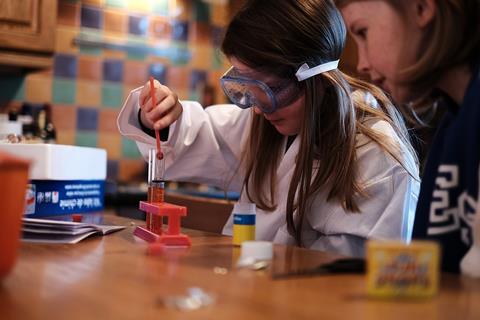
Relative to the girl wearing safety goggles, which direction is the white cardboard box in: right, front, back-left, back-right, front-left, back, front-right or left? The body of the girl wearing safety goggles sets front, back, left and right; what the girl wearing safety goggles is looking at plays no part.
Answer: front-right

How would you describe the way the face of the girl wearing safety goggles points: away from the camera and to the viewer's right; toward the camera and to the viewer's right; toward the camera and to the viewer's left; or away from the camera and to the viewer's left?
toward the camera and to the viewer's left

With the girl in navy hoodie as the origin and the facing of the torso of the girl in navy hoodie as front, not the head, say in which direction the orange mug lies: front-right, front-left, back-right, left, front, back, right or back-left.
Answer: front

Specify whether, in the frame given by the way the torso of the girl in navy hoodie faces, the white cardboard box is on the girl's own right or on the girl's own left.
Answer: on the girl's own right

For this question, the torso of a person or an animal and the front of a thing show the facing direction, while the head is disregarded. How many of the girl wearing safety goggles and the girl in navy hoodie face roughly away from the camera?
0

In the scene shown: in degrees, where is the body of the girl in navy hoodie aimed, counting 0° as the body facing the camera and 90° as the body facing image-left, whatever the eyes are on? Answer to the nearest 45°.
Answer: approximately 45°

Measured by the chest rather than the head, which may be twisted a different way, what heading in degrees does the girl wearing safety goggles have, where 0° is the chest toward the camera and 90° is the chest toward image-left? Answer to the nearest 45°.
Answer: approximately 45°

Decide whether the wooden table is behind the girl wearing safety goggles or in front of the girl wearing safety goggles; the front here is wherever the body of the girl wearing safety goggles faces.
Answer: in front

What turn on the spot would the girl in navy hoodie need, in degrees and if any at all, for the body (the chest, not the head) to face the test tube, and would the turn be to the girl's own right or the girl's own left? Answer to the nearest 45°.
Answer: approximately 45° to the girl's own right

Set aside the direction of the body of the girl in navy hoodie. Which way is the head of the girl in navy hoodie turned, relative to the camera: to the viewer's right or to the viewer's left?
to the viewer's left

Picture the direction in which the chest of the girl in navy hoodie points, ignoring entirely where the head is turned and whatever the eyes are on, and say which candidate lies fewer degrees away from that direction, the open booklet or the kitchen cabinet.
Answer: the open booklet

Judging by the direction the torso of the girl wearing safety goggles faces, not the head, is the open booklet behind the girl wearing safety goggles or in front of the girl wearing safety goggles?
in front

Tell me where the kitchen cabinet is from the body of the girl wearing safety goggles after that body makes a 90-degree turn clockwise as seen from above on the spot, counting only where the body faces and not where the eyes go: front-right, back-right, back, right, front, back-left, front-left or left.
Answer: front

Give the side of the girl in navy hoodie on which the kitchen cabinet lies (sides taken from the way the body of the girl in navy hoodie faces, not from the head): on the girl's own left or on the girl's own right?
on the girl's own right

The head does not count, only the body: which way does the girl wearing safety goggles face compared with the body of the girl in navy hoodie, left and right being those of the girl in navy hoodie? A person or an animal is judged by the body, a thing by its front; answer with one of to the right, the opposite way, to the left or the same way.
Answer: the same way
